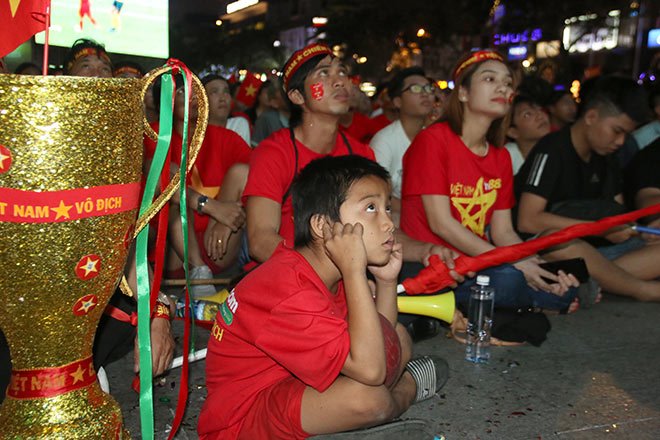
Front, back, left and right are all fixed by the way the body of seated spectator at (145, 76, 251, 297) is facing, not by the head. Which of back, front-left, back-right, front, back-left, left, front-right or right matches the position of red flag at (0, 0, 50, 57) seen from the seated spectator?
front-right

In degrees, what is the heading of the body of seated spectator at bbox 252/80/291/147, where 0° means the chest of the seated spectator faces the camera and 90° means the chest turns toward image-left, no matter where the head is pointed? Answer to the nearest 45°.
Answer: approximately 315°

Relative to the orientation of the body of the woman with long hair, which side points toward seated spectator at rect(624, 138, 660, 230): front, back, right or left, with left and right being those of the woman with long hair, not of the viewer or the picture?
left

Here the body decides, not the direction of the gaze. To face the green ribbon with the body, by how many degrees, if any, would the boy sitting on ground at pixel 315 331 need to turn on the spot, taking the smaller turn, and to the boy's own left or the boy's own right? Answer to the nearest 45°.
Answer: approximately 135° to the boy's own right

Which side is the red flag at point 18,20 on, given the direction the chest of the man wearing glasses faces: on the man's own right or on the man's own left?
on the man's own right

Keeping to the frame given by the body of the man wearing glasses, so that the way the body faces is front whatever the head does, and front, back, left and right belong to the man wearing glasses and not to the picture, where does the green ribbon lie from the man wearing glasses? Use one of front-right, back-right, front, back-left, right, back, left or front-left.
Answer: front-right

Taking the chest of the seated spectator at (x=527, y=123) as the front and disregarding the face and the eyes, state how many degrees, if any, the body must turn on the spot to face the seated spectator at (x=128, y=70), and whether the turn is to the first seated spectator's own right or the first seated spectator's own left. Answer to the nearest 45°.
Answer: approximately 90° to the first seated spectator's own right

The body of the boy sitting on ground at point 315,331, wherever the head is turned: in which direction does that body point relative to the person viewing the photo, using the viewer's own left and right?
facing to the right of the viewer

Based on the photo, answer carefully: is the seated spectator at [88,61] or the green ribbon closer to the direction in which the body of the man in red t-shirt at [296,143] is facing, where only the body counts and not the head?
the green ribbon

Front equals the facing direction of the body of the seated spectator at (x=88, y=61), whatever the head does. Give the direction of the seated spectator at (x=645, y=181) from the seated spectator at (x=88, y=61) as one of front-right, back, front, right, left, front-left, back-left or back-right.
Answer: front-left

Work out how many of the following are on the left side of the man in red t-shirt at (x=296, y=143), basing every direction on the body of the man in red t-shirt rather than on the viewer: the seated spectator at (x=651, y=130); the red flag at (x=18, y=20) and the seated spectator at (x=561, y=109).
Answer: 2
